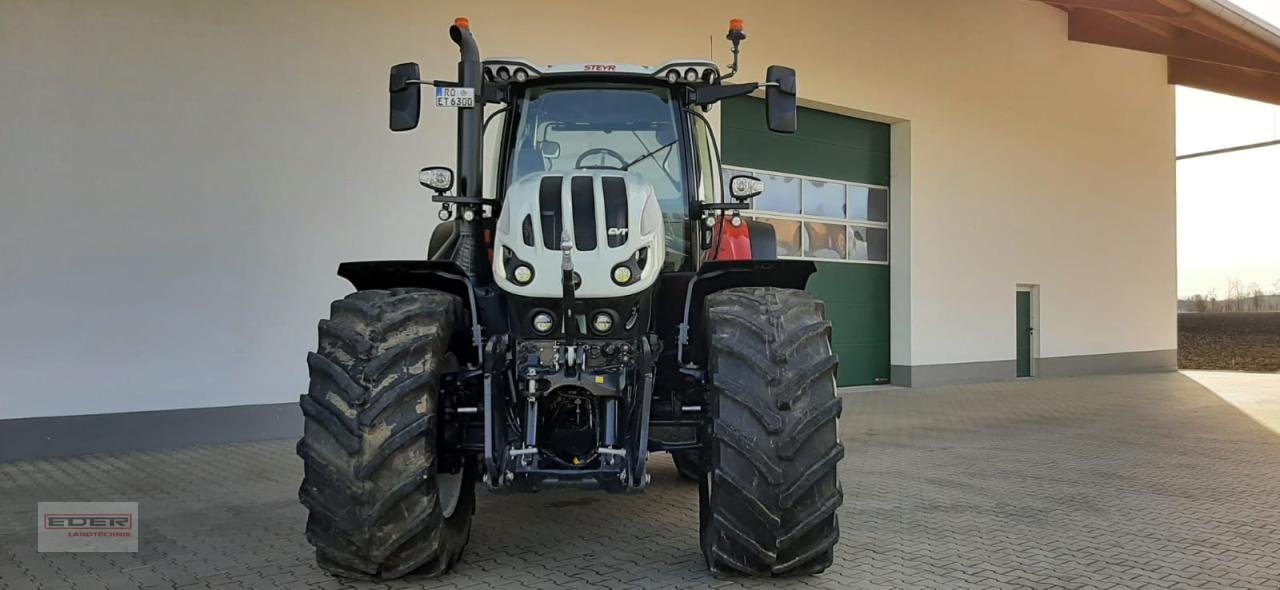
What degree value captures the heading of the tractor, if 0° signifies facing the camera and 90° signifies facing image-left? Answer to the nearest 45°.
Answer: approximately 0°

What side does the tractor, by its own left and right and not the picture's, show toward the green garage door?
back
